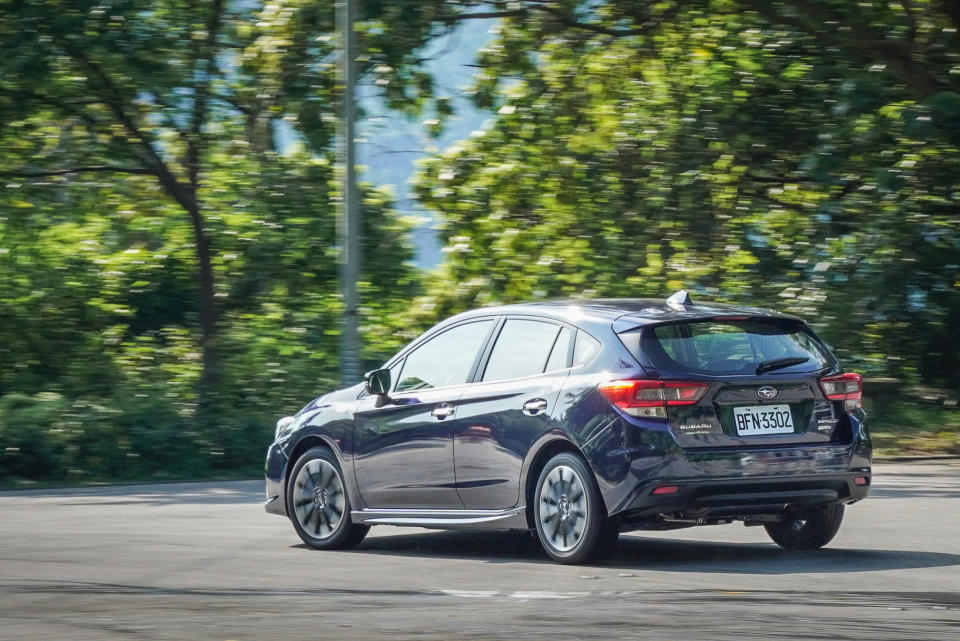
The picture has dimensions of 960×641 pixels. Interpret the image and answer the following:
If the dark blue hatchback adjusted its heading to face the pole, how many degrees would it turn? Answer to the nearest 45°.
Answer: approximately 45° to its right

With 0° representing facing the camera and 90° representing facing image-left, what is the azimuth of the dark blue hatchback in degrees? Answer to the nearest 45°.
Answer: approximately 135°
